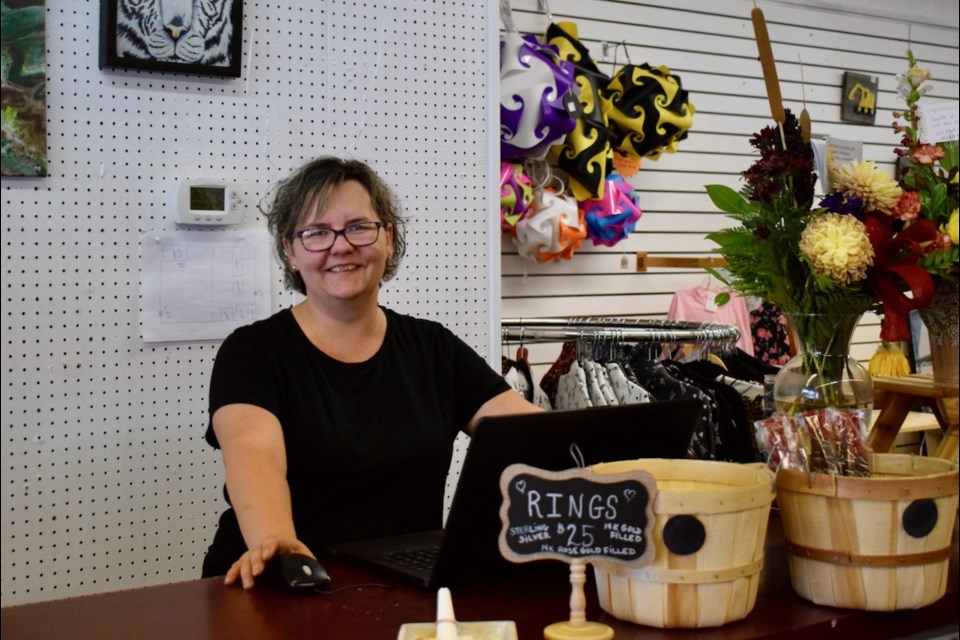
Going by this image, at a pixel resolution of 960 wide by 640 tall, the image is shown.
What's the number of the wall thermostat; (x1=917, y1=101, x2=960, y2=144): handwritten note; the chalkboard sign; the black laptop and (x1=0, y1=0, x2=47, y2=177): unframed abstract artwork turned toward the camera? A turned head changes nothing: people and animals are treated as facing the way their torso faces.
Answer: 4

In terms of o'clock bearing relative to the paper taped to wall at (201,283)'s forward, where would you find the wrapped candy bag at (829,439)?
The wrapped candy bag is roughly at 11 o'clock from the paper taped to wall.

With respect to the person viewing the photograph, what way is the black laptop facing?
facing away from the viewer and to the left of the viewer

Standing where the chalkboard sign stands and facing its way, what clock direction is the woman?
The woman is roughly at 5 o'clock from the chalkboard sign.

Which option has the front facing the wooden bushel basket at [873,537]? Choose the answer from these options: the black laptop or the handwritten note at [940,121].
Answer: the handwritten note

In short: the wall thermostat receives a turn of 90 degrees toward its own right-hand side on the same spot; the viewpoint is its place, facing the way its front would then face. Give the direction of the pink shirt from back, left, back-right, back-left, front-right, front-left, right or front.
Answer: back-right

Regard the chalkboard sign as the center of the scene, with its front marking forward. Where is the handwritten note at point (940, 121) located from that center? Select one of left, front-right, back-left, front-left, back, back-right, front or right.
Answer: back-left

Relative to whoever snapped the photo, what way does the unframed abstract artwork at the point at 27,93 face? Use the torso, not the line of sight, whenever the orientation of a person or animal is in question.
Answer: facing the viewer

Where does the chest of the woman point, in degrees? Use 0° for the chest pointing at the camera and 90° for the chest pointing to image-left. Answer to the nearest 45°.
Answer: approximately 0°

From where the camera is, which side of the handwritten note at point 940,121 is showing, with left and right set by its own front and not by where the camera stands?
front

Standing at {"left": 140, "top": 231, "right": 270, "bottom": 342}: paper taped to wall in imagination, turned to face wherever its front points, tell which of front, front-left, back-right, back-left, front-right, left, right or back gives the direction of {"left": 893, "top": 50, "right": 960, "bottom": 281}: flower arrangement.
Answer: front-left

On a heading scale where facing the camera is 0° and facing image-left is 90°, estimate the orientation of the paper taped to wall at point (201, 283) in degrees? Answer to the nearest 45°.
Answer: approximately 0°

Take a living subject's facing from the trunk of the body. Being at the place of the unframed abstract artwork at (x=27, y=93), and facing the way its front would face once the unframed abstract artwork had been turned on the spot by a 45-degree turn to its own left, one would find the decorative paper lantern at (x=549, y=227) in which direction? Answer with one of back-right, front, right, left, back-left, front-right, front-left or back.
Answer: left

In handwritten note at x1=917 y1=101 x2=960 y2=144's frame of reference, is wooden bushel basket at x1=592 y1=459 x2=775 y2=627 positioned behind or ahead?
ahead

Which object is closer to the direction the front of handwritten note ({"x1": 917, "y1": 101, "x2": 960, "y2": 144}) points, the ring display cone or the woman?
the ring display cone

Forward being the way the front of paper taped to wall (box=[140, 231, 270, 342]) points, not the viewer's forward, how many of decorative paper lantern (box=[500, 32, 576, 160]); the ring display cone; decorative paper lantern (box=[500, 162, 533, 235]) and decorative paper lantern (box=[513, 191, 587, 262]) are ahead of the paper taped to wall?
1
